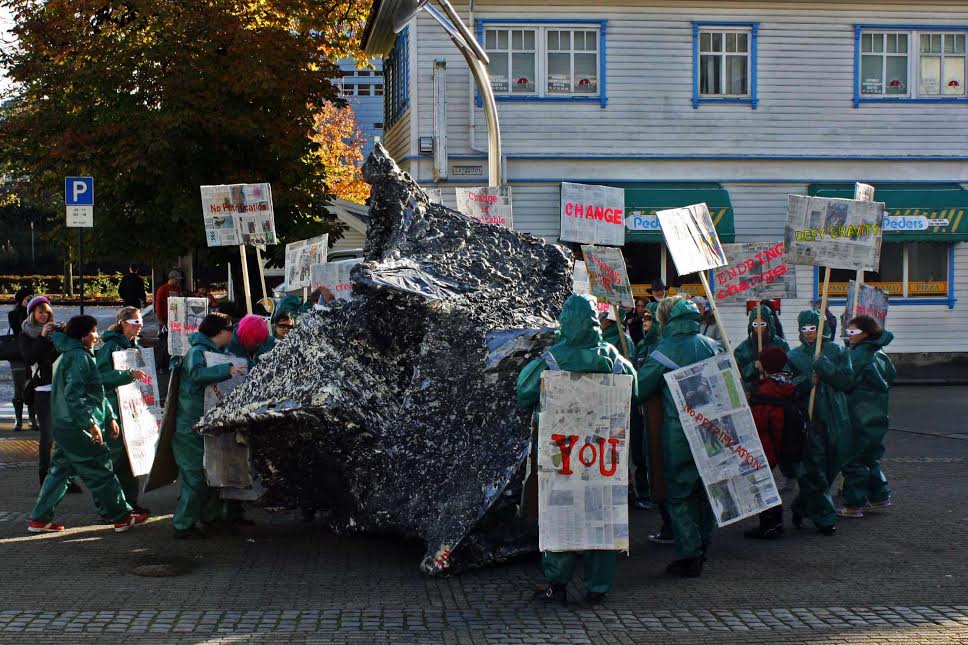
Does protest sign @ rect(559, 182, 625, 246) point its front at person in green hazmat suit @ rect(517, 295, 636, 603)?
yes

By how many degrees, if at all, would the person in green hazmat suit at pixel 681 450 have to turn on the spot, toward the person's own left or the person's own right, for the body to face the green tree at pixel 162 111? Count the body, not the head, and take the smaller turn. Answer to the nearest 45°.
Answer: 0° — they already face it

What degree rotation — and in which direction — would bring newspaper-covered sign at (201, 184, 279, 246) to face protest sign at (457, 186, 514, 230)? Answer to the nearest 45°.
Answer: approximately 90° to its left

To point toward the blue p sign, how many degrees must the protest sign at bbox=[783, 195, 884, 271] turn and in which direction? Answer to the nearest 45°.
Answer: approximately 90° to its right

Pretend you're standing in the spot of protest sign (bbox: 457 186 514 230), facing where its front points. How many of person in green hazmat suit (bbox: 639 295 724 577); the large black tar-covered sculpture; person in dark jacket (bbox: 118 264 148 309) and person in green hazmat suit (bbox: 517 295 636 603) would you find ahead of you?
3

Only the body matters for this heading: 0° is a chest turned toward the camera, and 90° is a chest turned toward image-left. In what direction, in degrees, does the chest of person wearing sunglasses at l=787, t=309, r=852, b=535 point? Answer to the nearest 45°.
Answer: approximately 0°

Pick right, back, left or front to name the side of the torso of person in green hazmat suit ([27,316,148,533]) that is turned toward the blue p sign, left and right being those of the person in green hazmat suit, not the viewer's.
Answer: left

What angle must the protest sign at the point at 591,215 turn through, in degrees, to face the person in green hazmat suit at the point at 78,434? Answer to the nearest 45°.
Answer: approximately 45° to its right

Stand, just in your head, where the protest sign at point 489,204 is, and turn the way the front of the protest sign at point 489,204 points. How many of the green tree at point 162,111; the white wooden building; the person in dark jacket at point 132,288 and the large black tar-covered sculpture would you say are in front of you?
1

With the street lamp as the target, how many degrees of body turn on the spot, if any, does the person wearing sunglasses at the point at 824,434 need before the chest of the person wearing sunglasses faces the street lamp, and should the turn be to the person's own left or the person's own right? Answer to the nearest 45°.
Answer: approximately 135° to the person's own right

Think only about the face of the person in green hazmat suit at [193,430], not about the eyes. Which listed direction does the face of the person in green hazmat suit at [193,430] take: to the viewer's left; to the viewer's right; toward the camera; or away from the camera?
to the viewer's right

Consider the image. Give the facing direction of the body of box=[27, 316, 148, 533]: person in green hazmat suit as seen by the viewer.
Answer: to the viewer's right

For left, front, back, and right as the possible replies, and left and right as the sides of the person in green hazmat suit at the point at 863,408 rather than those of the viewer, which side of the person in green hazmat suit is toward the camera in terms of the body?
left

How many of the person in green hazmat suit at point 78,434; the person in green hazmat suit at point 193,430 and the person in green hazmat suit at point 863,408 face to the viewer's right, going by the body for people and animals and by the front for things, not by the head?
2

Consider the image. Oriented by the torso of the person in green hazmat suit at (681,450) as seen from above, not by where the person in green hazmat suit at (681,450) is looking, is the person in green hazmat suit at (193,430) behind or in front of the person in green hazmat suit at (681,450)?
in front

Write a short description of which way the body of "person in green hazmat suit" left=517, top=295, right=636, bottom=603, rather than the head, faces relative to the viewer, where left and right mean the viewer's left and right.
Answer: facing away from the viewer

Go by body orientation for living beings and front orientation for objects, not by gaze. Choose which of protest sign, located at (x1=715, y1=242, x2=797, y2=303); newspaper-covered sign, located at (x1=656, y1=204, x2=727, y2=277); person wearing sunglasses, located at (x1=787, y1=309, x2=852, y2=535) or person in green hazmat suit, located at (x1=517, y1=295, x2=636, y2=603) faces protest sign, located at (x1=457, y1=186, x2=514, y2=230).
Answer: the person in green hazmat suit

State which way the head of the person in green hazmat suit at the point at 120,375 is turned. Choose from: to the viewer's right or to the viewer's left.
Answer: to the viewer's right

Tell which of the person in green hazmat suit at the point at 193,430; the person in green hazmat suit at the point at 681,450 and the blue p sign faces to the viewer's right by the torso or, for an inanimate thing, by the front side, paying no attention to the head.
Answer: the person in green hazmat suit at the point at 193,430
